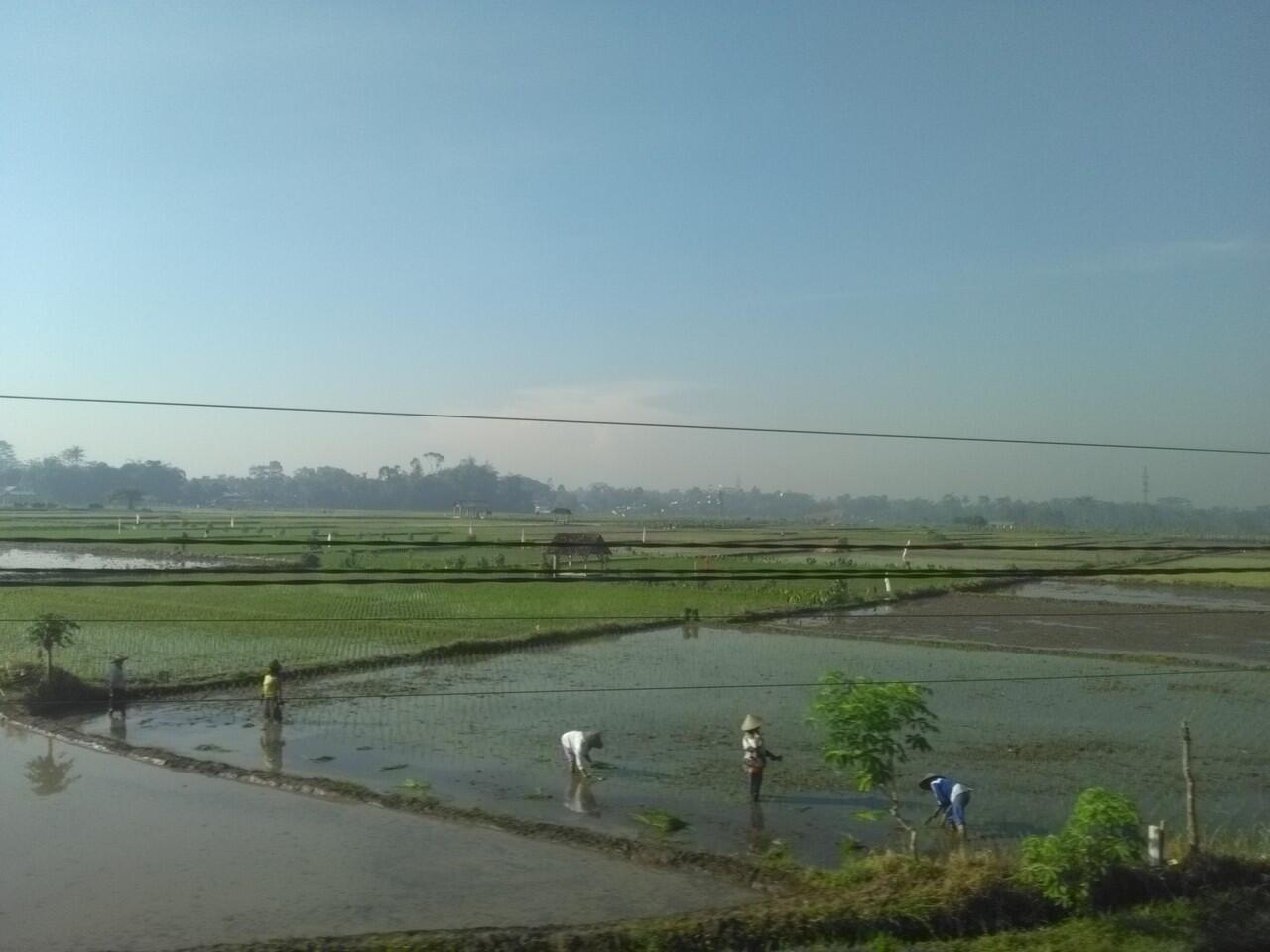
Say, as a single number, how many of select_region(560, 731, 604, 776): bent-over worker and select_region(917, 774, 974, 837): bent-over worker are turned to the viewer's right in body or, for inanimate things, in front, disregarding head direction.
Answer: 1

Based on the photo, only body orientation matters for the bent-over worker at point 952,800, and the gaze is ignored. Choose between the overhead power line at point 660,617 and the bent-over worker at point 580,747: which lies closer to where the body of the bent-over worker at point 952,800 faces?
the bent-over worker

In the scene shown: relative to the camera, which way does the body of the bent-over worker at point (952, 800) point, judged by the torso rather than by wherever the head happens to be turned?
to the viewer's left

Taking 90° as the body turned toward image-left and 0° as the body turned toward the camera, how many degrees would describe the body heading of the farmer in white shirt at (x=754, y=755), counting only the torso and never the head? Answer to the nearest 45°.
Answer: approximately 270°

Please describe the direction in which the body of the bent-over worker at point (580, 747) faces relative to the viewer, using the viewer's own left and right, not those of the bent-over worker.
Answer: facing to the right of the viewer

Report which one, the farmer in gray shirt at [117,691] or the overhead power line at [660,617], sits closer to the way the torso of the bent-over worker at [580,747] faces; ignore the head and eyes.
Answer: the overhead power line

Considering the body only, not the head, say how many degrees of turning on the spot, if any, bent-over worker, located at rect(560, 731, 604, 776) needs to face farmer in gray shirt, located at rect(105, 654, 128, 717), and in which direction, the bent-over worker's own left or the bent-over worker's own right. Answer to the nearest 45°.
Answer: approximately 135° to the bent-over worker's own left

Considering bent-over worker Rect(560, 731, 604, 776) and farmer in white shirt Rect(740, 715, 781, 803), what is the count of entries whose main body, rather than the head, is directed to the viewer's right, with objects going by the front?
2

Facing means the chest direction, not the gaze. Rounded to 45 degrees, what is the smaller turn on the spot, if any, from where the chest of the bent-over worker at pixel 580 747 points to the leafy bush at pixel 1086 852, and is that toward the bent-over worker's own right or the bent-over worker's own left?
approximately 45° to the bent-over worker's own right

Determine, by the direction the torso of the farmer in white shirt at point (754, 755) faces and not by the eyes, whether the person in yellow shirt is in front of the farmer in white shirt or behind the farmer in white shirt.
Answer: behind

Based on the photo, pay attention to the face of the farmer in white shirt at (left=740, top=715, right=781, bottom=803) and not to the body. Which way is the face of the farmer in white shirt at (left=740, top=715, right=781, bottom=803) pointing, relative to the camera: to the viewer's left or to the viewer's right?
to the viewer's right
